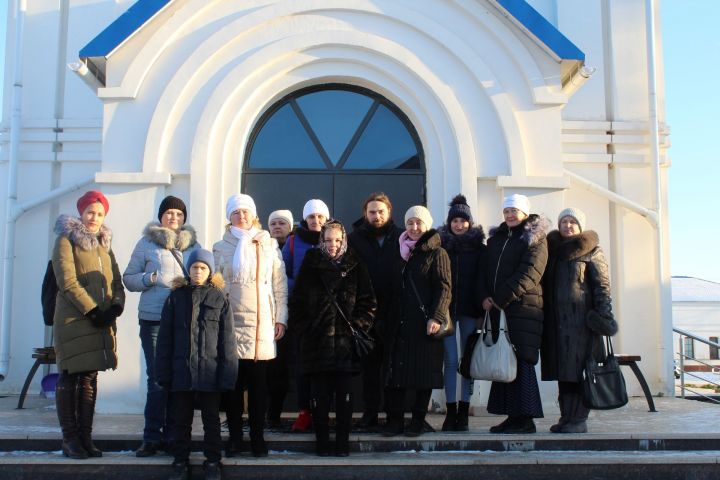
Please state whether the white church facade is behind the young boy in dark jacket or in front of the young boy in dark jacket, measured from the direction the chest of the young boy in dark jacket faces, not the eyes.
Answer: behind

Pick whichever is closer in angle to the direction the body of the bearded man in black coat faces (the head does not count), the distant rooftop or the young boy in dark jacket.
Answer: the young boy in dark jacket

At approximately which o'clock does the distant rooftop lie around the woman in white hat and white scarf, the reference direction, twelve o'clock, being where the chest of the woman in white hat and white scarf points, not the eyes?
The distant rooftop is roughly at 7 o'clock from the woman in white hat and white scarf.

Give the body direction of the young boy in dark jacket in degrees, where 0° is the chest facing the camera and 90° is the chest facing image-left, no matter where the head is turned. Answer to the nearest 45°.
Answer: approximately 0°

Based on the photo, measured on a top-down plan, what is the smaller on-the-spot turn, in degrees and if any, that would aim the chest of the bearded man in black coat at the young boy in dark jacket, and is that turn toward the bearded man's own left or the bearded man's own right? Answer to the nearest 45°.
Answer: approximately 45° to the bearded man's own right

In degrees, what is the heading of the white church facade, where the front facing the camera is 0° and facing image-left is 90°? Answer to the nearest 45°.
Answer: approximately 0°
